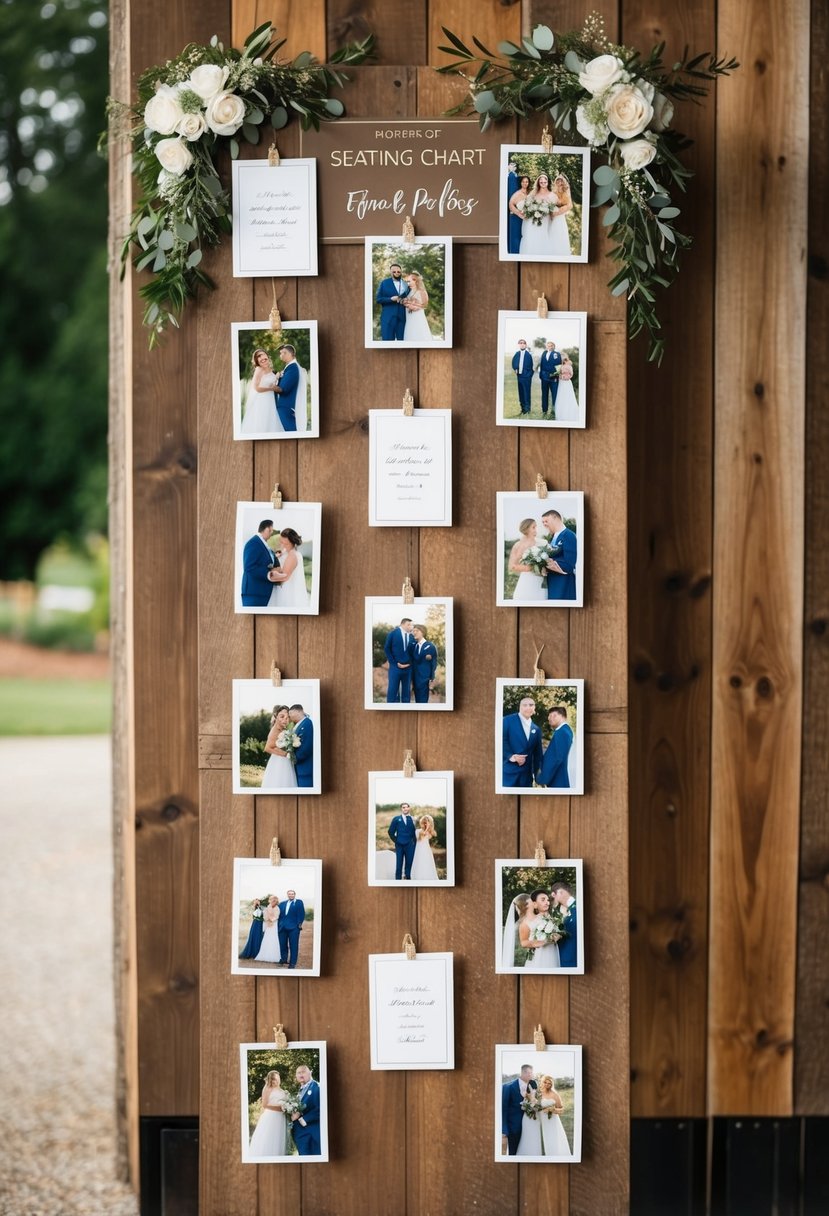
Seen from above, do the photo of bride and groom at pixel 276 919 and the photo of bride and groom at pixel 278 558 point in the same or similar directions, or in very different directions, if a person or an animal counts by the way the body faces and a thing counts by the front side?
same or similar directions

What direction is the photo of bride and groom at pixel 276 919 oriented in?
toward the camera

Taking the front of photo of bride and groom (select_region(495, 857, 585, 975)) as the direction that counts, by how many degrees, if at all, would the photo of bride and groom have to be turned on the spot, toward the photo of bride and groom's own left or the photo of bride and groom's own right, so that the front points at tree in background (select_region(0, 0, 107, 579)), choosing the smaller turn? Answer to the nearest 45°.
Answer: approximately 135° to the photo of bride and groom's own right

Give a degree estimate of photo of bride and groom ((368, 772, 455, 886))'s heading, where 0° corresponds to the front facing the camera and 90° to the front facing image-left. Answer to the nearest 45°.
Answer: approximately 0°

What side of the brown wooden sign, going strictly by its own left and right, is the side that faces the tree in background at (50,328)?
back

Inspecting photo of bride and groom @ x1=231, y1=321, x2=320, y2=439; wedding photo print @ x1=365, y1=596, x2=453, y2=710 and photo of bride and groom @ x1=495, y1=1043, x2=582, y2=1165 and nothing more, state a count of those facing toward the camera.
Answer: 3

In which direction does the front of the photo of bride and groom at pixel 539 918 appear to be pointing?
toward the camera
